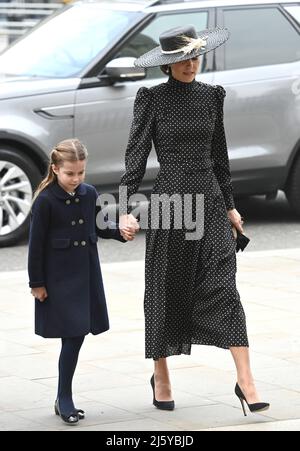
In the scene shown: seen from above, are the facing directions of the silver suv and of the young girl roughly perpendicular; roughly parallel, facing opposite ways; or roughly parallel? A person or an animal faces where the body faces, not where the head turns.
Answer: roughly perpendicular

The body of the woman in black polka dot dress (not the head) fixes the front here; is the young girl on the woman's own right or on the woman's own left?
on the woman's own right

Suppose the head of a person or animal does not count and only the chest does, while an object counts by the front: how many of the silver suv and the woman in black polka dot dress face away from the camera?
0

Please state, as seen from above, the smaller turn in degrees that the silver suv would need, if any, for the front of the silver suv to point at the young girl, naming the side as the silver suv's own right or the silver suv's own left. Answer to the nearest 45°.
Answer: approximately 45° to the silver suv's own left

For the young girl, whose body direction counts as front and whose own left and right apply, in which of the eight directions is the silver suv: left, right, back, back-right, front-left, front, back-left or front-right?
back-left

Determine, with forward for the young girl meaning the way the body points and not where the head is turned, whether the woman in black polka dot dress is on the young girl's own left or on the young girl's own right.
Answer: on the young girl's own left

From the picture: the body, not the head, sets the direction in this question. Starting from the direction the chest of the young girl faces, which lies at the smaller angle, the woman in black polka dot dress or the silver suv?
the woman in black polka dot dress

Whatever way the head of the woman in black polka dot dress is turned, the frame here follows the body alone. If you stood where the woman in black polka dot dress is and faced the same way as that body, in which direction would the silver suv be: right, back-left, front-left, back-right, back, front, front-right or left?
back-left

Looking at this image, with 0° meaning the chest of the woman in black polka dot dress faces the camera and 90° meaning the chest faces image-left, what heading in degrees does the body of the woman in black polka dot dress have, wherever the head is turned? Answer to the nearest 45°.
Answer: approximately 315°

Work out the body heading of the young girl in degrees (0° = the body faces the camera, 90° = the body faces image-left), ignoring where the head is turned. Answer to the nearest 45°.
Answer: approximately 315°

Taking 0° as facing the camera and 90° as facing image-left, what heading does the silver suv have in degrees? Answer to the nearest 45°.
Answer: approximately 45°

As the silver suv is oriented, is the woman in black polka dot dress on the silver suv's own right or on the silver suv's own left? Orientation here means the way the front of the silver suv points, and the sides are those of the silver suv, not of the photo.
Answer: on the silver suv's own left

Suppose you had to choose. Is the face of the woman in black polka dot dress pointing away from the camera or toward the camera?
toward the camera
